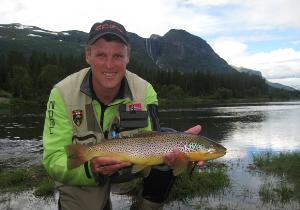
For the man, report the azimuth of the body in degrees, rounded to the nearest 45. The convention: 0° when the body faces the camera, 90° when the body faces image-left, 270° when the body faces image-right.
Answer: approximately 0°
